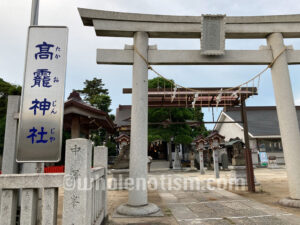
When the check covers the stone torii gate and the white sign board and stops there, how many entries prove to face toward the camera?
2

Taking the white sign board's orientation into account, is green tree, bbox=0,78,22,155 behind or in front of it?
behind

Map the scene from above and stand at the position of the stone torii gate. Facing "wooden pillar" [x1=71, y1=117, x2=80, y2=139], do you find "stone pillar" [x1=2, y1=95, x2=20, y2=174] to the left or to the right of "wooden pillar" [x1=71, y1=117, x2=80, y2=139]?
left

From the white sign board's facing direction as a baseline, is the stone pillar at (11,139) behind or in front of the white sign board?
behind

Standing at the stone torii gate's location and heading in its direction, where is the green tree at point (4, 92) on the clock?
The green tree is roughly at 4 o'clock from the stone torii gate.

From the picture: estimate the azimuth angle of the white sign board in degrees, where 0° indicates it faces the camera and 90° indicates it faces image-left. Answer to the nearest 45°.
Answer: approximately 0°

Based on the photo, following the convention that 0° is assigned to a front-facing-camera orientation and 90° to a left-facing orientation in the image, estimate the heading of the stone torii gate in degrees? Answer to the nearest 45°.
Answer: approximately 0°

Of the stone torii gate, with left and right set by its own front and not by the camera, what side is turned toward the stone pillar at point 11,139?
right

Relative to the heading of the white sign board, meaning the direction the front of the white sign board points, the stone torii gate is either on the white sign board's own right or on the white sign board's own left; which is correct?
on the white sign board's own left
